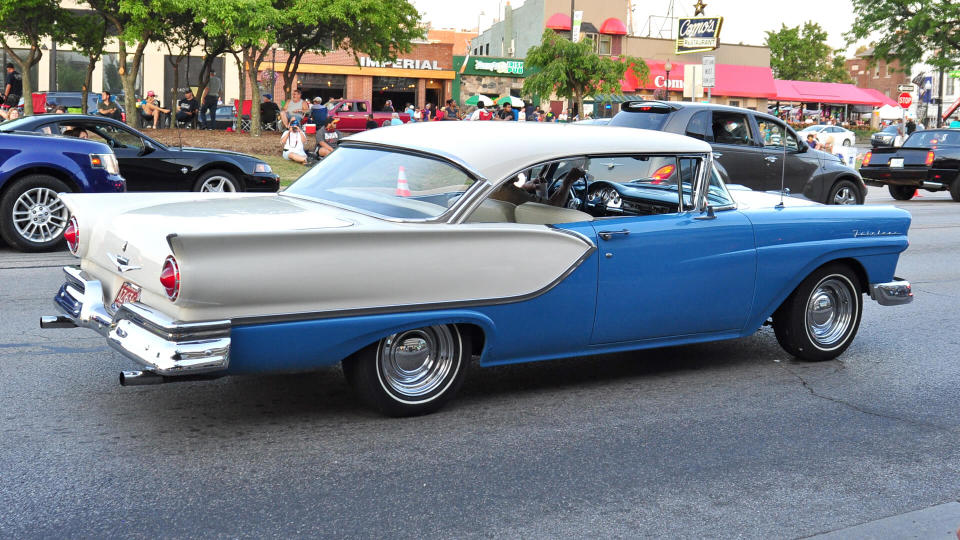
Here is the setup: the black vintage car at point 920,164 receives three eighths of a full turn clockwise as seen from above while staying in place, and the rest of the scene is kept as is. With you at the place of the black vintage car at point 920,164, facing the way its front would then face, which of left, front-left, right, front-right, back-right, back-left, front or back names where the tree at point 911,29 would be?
back

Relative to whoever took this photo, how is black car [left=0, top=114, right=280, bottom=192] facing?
facing to the right of the viewer

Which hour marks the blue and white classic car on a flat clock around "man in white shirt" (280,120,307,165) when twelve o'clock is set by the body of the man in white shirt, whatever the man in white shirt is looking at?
The blue and white classic car is roughly at 12 o'clock from the man in white shirt.

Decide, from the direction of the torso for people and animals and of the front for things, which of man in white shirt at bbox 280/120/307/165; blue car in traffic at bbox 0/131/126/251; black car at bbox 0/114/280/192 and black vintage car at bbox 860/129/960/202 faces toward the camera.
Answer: the man in white shirt

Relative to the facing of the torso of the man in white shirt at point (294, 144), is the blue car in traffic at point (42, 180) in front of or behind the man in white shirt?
in front

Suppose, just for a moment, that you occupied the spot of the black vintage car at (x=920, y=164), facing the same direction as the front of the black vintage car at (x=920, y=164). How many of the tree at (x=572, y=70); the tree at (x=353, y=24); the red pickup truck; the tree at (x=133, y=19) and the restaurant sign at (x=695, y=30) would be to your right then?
0

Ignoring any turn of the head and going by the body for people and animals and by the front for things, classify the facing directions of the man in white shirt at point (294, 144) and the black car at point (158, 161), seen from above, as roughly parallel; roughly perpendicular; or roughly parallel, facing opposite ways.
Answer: roughly perpendicular

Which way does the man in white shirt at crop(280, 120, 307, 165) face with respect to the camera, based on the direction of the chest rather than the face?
toward the camera

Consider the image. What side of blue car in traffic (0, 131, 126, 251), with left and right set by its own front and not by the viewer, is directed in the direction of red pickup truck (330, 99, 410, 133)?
left

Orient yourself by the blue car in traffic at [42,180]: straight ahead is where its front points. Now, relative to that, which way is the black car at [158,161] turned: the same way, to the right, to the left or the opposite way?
the same way

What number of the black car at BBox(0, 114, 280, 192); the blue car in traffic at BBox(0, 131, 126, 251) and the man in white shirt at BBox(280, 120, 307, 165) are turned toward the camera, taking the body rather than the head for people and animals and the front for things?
1

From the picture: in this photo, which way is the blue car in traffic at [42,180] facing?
to the viewer's right

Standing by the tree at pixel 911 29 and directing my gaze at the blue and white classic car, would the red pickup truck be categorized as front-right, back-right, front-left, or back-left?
front-right

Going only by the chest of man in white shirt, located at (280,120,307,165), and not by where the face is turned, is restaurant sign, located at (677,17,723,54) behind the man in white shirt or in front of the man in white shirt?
behind

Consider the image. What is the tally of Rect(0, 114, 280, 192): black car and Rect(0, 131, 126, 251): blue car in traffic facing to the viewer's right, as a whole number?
2

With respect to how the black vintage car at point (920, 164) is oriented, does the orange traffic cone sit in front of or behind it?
behind

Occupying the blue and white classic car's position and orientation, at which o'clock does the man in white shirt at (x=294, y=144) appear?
The man in white shirt is roughly at 10 o'clock from the blue and white classic car.

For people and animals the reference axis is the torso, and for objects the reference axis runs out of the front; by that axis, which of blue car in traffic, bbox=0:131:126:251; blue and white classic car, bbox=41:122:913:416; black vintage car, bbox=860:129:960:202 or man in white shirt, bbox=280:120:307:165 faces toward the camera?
the man in white shirt
